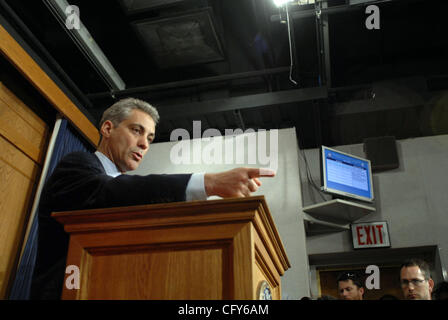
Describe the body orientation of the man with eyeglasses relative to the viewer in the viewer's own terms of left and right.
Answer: facing the viewer and to the left of the viewer

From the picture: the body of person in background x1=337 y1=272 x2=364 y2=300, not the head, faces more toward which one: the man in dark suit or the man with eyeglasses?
the man in dark suit

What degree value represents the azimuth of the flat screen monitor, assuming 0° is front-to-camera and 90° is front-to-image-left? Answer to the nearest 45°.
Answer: approximately 315°

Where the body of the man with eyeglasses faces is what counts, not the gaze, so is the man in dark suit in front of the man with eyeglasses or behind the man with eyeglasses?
in front

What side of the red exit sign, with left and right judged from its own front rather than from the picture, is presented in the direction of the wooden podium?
front

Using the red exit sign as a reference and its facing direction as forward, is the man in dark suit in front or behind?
in front

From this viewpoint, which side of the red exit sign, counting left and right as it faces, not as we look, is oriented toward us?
front

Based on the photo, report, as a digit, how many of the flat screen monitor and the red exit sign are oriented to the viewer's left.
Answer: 0

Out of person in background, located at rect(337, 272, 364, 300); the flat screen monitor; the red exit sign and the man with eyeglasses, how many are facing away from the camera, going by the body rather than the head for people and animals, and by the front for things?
0
